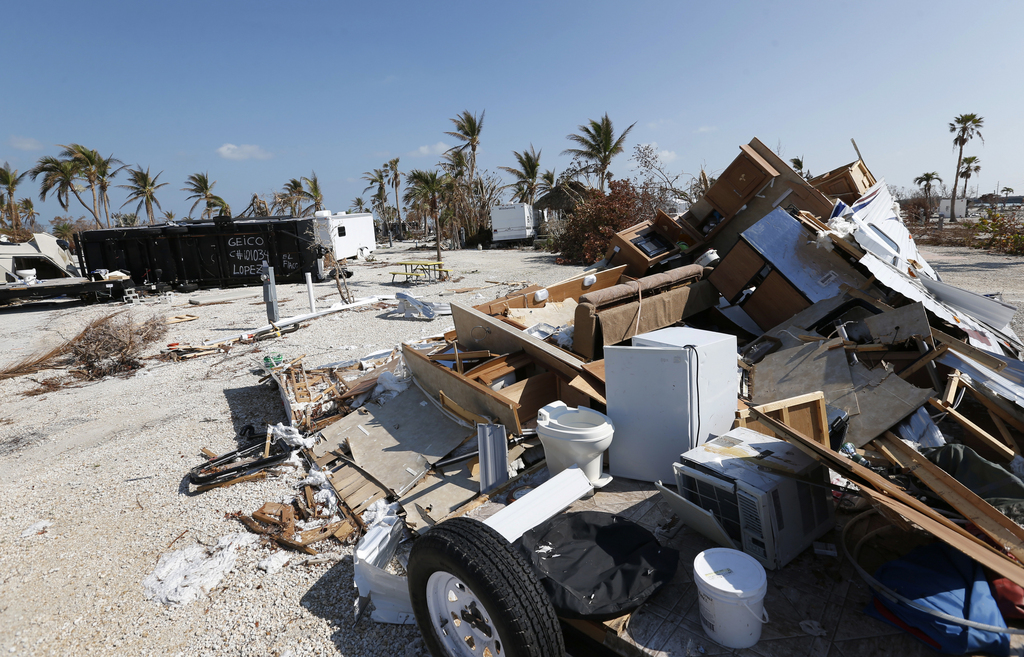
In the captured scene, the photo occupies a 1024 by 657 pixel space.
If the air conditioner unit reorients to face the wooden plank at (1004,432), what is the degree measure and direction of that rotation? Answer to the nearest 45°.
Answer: approximately 180°

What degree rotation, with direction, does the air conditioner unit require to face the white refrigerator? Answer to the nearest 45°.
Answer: approximately 90° to its right

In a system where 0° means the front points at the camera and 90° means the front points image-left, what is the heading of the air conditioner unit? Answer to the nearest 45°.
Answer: approximately 45°

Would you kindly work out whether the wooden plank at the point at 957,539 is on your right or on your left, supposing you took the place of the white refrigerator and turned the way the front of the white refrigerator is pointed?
on your left

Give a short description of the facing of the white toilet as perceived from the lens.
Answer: facing the viewer and to the right of the viewer

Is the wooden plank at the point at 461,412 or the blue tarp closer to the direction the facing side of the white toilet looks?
the blue tarp

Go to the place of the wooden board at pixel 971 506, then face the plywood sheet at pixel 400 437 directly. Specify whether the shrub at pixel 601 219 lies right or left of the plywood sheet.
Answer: right

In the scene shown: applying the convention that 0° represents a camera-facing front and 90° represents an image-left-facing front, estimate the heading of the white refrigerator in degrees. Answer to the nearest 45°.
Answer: approximately 45°

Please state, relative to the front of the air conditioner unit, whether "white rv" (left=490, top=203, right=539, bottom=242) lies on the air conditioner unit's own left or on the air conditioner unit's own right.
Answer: on the air conditioner unit's own right
